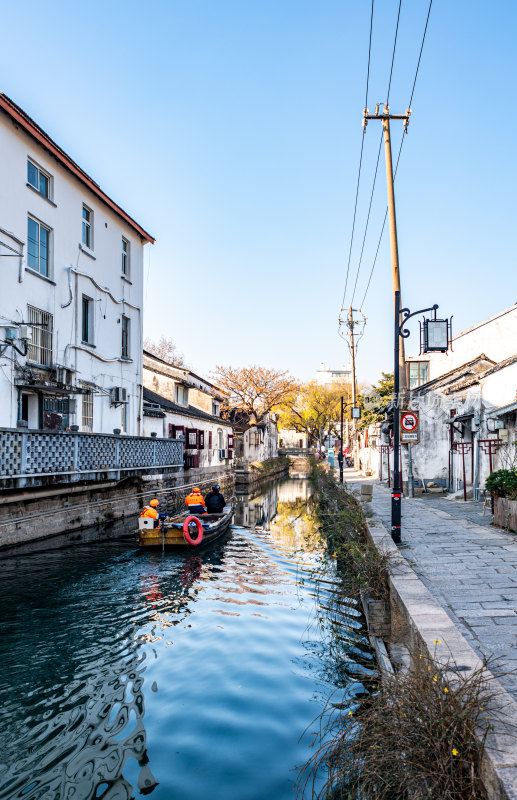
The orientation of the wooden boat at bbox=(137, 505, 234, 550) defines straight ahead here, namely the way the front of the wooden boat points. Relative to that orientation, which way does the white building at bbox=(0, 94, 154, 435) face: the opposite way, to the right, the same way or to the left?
to the right

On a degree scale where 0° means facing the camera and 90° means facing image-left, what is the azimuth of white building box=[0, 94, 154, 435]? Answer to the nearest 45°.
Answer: approximately 315°

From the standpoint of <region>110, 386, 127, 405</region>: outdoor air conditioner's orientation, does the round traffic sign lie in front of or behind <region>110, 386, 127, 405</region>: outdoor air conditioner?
in front

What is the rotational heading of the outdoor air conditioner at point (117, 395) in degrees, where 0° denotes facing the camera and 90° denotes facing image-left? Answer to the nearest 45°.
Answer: approximately 315°

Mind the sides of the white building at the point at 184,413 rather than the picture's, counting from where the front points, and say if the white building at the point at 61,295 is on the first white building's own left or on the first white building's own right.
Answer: on the first white building's own right

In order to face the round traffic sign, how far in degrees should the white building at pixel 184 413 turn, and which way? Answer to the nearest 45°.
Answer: approximately 45° to its right

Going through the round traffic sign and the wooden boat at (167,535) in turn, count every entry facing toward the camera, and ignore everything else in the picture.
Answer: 1

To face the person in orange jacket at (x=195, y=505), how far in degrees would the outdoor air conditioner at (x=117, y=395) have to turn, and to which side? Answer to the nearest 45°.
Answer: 0° — it already faces them

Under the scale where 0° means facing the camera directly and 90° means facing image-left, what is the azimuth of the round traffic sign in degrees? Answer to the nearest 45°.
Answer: approximately 0°

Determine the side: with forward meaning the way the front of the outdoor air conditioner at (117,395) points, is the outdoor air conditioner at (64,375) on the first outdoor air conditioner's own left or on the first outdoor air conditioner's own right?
on the first outdoor air conditioner's own right

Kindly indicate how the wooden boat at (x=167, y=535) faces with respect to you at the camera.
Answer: facing away from the viewer and to the right of the viewer

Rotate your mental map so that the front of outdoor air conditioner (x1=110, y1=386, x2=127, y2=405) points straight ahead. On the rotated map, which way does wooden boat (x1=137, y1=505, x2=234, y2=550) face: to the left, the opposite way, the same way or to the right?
to the left
